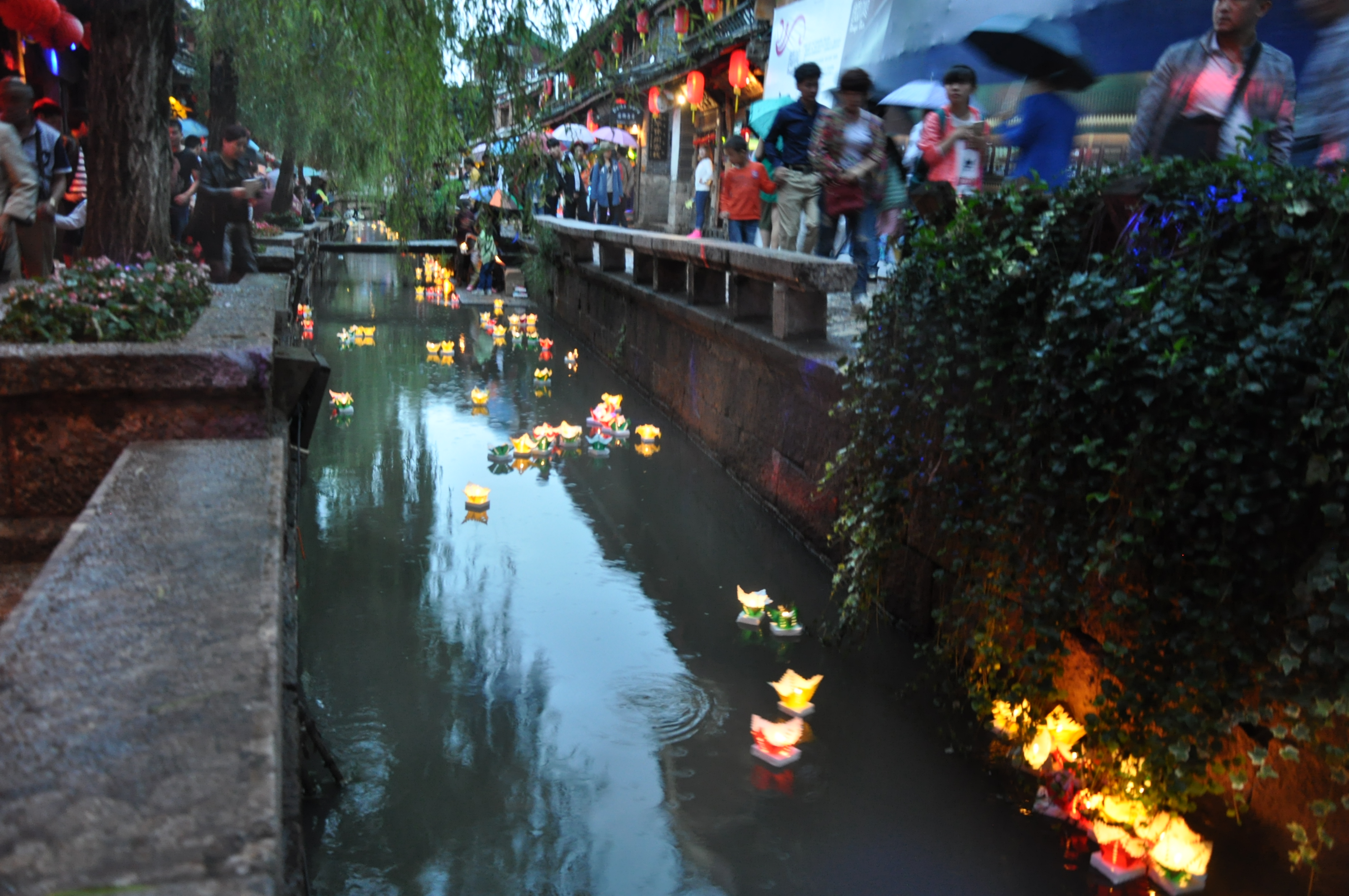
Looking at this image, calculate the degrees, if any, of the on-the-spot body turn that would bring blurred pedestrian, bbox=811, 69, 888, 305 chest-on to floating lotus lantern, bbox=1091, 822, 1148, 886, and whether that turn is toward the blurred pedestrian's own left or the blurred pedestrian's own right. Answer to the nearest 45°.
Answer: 0° — they already face it

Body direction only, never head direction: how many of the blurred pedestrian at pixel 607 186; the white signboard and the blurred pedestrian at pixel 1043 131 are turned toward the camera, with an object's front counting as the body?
2

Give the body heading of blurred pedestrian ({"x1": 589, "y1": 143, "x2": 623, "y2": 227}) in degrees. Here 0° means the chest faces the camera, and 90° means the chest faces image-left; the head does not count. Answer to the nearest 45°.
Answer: approximately 0°

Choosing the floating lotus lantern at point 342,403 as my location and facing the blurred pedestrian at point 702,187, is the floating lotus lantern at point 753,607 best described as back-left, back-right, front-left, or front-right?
back-right

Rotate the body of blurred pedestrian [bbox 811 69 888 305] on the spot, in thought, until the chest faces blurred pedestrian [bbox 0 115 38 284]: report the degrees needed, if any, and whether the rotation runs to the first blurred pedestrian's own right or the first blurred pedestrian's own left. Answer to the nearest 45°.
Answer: approximately 90° to the first blurred pedestrian's own right
